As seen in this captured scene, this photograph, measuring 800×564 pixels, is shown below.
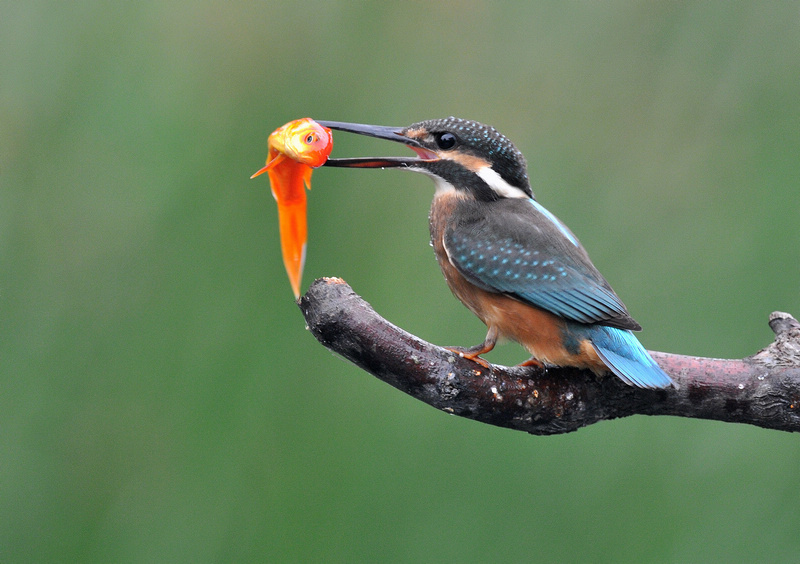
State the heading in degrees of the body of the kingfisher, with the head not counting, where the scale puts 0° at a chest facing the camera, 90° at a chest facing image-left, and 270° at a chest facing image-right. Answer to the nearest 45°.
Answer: approximately 90°
